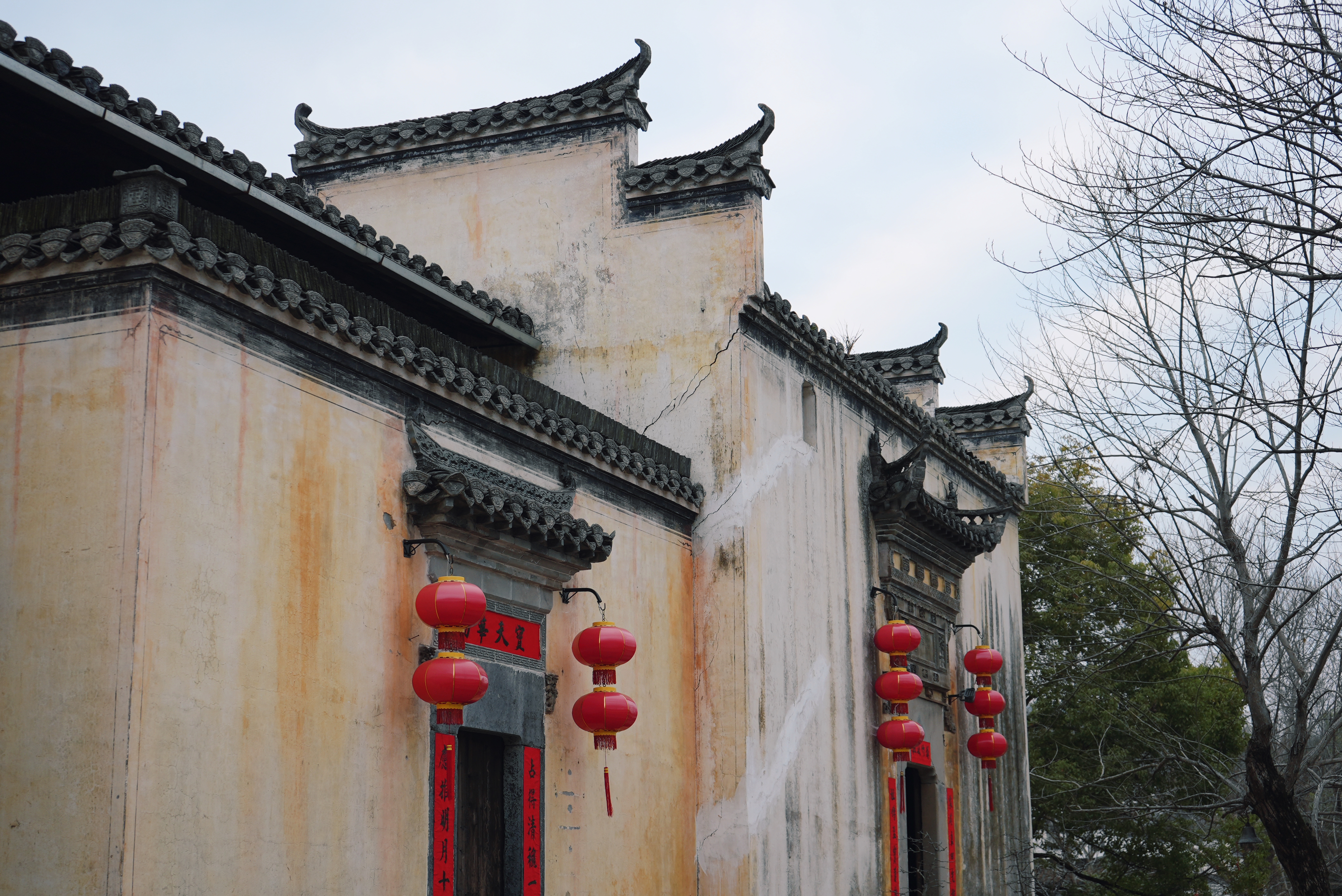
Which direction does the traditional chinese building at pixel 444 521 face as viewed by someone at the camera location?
facing the viewer and to the right of the viewer

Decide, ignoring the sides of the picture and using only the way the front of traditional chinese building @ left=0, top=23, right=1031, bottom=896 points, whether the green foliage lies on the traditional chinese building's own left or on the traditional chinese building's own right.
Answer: on the traditional chinese building's own left

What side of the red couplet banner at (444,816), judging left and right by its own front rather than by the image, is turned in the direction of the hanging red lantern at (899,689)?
left

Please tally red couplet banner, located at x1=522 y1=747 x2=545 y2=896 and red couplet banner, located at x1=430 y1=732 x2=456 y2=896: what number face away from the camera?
0

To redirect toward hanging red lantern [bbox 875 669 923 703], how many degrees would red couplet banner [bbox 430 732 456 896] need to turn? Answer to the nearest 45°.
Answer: approximately 90° to its left

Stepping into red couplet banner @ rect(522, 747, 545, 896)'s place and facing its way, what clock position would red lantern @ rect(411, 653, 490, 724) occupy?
The red lantern is roughly at 2 o'clock from the red couplet banner.

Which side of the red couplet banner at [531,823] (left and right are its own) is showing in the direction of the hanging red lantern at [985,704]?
left

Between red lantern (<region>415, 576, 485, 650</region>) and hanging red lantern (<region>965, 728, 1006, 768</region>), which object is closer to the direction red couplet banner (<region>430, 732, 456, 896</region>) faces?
the red lantern

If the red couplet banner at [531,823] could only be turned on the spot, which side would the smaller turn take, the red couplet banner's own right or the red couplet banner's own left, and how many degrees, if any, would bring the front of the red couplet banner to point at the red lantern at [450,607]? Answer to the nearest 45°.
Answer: approximately 45° to the red couplet banner's own right

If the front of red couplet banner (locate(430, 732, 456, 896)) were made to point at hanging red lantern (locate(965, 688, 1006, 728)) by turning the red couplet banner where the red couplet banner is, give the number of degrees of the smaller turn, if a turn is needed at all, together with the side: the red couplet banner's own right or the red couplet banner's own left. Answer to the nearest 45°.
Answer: approximately 90° to the red couplet banner's own left
